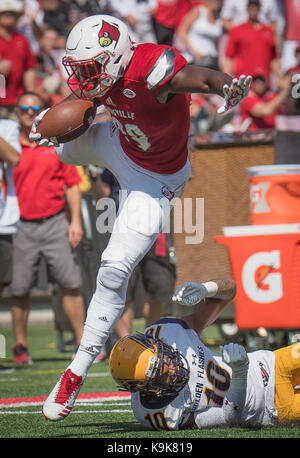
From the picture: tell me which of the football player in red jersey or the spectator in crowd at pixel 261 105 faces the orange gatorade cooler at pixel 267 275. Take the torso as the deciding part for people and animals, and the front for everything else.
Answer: the spectator in crowd

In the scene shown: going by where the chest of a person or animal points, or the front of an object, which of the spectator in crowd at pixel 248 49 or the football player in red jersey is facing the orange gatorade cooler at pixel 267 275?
the spectator in crowd

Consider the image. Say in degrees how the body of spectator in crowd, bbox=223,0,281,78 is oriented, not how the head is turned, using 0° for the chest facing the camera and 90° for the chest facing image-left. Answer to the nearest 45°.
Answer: approximately 0°

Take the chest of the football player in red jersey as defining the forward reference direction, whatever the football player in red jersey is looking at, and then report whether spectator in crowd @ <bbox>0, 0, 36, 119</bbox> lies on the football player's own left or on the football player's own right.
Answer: on the football player's own right

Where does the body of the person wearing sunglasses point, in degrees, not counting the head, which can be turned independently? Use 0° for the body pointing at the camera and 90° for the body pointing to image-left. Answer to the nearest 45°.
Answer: approximately 0°

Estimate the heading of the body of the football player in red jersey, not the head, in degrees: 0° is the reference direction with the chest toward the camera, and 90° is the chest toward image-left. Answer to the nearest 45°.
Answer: approximately 45°

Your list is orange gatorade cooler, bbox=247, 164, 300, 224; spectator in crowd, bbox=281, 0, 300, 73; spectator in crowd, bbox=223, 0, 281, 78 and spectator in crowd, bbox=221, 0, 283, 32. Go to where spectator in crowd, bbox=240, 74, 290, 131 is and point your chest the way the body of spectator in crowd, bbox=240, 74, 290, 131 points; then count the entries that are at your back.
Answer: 3
